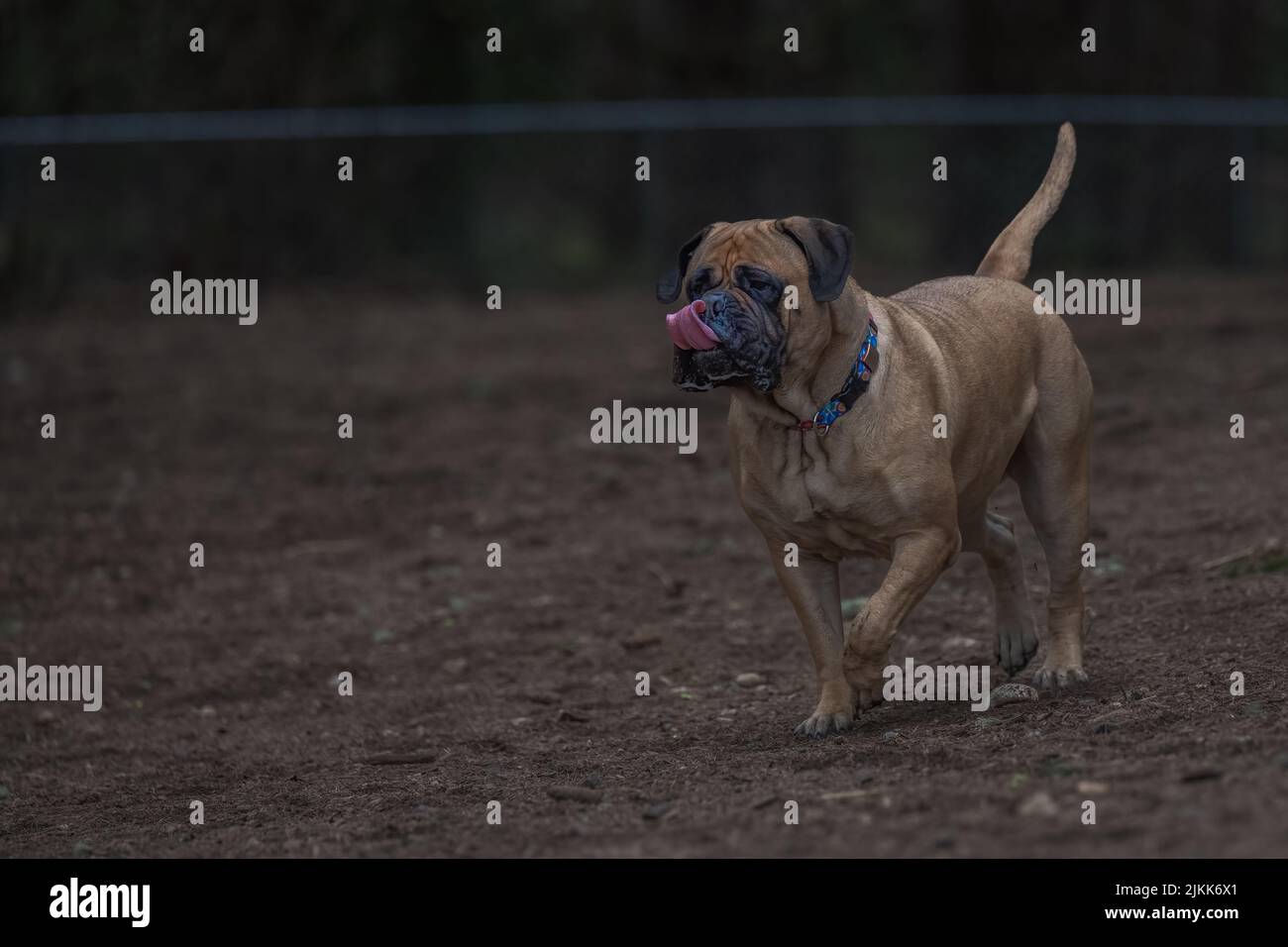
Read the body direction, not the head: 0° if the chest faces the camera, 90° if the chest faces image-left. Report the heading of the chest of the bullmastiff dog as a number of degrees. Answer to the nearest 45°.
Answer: approximately 45°

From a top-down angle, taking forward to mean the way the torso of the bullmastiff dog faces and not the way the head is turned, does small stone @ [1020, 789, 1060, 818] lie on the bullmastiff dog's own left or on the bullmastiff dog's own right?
on the bullmastiff dog's own left
